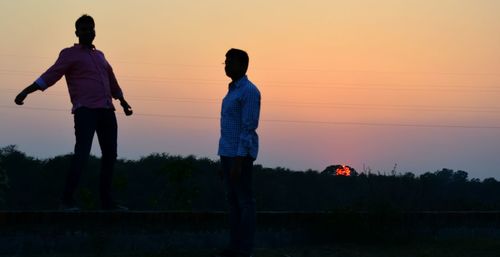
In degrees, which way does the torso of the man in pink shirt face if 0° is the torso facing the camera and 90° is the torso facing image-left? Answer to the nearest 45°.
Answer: approximately 315°

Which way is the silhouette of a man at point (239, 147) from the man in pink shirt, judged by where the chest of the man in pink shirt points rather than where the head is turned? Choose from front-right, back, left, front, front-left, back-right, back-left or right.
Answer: front
